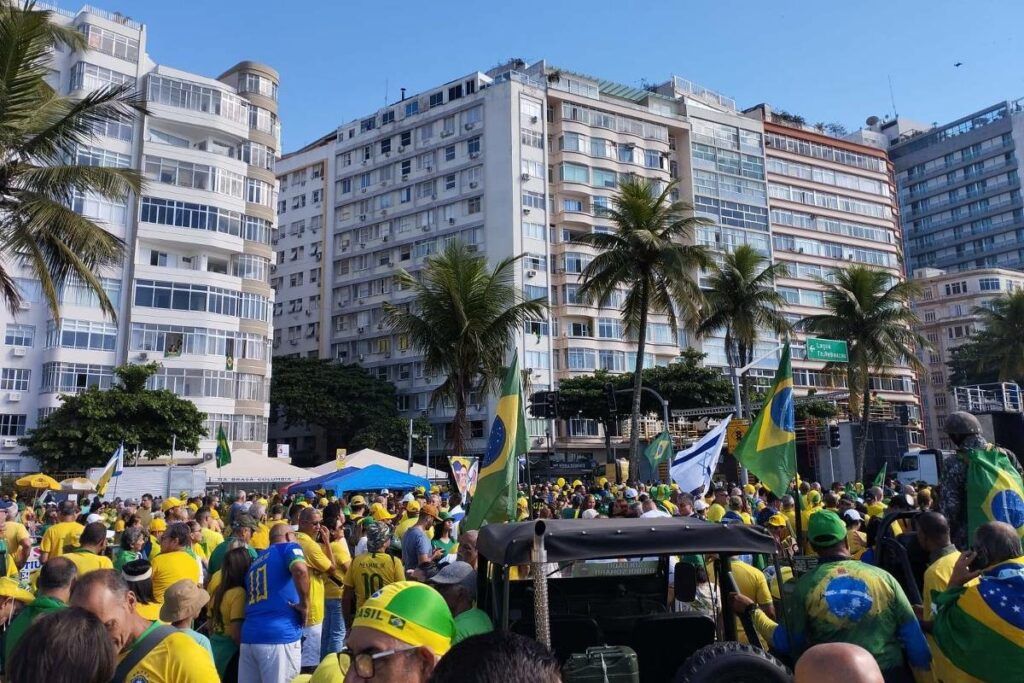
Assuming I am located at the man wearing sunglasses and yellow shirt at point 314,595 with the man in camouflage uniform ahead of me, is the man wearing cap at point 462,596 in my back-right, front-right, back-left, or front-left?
front-right

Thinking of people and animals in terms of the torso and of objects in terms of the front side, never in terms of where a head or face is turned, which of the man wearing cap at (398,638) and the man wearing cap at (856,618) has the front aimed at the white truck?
the man wearing cap at (856,618)

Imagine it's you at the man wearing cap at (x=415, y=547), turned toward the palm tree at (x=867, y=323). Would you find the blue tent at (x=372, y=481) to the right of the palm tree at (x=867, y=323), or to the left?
left

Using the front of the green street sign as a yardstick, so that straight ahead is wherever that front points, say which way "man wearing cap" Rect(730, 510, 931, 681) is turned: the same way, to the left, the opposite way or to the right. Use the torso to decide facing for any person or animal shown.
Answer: the opposite way

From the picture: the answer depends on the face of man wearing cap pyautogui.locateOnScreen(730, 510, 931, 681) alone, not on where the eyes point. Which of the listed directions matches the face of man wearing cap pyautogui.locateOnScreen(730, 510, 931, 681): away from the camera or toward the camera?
away from the camera

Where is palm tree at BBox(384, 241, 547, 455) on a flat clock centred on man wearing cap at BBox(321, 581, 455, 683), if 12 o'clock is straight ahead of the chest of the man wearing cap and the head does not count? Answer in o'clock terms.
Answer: The palm tree is roughly at 5 o'clock from the man wearing cap.

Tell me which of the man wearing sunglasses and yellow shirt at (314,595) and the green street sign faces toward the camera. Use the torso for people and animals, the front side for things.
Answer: the green street sign

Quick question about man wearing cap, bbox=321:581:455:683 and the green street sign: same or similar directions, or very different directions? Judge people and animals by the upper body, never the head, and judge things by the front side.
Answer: same or similar directions

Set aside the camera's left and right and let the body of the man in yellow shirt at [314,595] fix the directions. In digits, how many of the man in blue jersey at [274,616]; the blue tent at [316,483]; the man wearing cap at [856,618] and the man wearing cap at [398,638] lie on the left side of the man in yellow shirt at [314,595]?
1

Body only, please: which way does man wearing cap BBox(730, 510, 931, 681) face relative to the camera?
away from the camera

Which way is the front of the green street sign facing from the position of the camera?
facing the viewer

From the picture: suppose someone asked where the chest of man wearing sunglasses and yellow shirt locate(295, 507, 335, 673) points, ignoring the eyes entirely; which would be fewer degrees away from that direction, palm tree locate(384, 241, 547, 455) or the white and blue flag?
the white and blue flag

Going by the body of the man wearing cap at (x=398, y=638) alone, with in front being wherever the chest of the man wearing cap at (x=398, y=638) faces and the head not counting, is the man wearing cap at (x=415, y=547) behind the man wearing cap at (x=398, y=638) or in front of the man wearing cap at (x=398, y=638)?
behind

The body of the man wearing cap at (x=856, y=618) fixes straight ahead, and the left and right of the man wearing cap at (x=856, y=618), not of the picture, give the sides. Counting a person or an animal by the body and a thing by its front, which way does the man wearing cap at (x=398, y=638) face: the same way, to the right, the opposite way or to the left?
the opposite way
